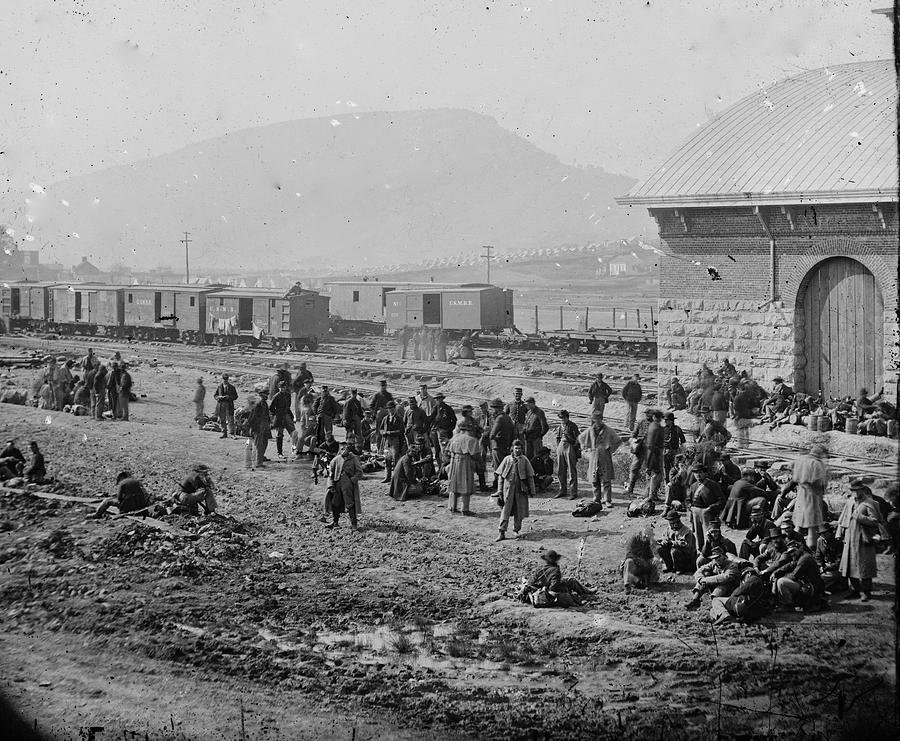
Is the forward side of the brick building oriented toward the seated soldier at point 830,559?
yes

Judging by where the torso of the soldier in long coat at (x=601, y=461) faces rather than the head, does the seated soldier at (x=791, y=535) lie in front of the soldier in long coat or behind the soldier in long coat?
in front

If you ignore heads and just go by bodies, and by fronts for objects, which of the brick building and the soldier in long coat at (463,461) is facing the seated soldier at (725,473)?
the brick building

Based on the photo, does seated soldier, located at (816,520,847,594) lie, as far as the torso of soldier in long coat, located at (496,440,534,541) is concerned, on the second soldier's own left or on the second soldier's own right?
on the second soldier's own left

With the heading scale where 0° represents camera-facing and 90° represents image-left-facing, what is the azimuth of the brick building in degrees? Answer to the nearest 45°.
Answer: approximately 0°

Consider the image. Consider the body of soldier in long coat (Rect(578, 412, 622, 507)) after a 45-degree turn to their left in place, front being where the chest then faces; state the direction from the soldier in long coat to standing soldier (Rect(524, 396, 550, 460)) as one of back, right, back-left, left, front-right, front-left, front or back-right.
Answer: back

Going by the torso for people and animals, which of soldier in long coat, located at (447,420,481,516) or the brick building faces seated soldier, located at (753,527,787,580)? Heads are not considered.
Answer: the brick building

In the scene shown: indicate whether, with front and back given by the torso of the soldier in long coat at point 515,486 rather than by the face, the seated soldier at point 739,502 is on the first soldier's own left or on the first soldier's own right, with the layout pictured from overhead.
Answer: on the first soldier's own left

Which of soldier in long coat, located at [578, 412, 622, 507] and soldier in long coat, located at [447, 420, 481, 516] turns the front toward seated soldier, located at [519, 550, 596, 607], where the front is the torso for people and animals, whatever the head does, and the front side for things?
soldier in long coat, located at [578, 412, 622, 507]

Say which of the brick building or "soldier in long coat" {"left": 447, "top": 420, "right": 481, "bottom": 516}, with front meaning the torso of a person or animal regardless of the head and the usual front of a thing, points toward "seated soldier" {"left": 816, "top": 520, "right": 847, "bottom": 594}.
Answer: the brick building
